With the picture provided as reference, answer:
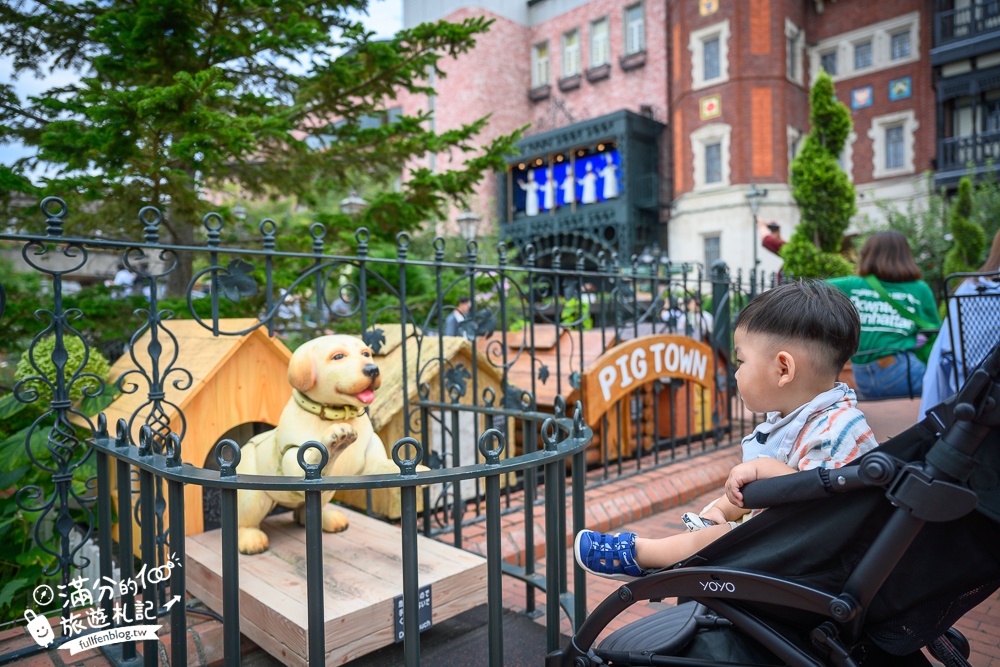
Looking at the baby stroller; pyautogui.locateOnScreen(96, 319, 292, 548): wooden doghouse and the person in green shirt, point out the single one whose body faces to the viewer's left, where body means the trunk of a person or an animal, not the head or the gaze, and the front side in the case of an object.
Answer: the baby stroller

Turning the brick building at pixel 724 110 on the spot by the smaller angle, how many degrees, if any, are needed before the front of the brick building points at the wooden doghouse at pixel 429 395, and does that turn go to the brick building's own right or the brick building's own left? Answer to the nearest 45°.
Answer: approximately 45° to the brick building's own left

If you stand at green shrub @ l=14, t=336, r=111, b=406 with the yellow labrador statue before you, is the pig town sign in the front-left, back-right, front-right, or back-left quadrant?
front-left

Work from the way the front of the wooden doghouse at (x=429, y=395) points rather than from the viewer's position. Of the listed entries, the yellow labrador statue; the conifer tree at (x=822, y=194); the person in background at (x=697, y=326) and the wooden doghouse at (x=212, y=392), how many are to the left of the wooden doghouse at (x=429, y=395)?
2

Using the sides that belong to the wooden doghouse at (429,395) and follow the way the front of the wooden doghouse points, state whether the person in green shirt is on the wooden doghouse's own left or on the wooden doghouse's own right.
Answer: on the wooden doghouse's own left

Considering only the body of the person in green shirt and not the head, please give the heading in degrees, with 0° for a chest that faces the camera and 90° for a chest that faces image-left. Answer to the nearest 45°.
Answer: approximately 180°

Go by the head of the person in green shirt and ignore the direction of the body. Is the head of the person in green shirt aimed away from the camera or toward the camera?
away from the camera

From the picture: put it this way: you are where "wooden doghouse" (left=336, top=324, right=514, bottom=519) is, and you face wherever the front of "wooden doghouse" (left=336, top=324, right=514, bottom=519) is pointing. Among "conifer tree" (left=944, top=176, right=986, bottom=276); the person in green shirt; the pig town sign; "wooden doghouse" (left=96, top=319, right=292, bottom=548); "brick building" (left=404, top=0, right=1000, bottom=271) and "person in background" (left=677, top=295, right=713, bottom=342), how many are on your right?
1

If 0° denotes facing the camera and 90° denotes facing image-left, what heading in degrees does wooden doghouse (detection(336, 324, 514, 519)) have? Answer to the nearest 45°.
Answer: approximately 315°

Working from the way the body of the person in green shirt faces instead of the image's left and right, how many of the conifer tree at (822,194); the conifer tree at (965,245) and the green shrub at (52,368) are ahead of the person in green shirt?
2

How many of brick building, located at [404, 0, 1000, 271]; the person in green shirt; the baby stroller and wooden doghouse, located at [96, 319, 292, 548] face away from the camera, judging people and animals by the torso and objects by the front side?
1

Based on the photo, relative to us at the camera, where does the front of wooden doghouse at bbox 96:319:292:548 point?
facing the viewer and to the right of the viewer

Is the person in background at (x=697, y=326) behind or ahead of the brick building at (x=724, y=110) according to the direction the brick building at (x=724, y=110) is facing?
ahead

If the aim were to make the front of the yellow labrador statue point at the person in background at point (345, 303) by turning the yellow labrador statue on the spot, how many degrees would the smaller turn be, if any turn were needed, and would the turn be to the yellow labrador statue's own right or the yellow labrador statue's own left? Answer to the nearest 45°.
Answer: approximately 135° to the yellow labrador statue's own left
